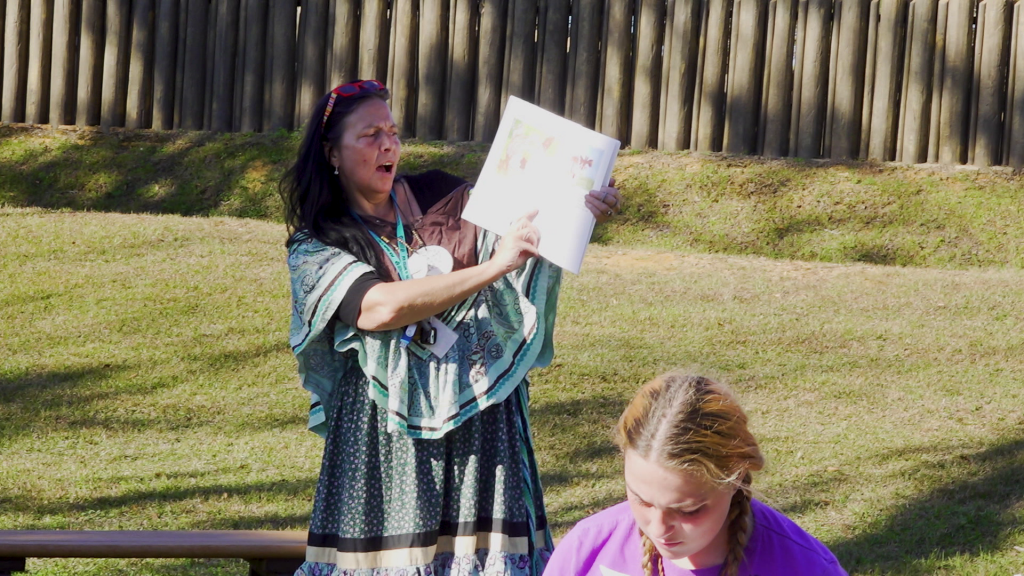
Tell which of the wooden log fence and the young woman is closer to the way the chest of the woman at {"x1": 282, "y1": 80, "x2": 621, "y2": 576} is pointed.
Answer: the young woman

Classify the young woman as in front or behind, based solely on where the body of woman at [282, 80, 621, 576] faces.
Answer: in front

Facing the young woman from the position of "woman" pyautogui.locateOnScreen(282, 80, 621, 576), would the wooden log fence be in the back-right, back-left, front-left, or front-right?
back-left

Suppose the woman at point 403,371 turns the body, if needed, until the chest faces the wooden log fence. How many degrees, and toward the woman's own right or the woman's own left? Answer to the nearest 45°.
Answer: approximately 135° to the woman's own left

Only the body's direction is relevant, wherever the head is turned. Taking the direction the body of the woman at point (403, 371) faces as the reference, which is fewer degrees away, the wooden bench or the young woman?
the young woman

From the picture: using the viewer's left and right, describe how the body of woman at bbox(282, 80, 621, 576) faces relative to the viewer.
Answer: facing the viewer and to the right of the viewer
